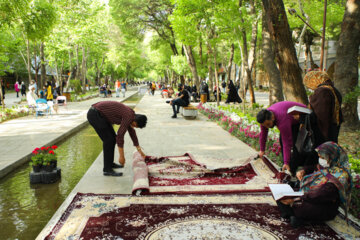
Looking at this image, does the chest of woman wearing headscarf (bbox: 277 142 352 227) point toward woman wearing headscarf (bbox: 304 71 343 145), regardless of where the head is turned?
no

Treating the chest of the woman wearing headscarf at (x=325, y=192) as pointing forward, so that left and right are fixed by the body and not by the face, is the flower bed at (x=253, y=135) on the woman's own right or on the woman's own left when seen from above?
on the woman's own right

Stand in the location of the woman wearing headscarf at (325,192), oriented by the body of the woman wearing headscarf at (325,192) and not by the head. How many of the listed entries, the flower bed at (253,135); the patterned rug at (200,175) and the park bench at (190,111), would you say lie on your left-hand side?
0

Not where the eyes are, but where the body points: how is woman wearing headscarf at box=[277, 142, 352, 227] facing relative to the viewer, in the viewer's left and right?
facing to the left of the viewer

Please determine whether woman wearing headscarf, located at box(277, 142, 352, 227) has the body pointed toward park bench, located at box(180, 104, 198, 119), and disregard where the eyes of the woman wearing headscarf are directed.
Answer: no
